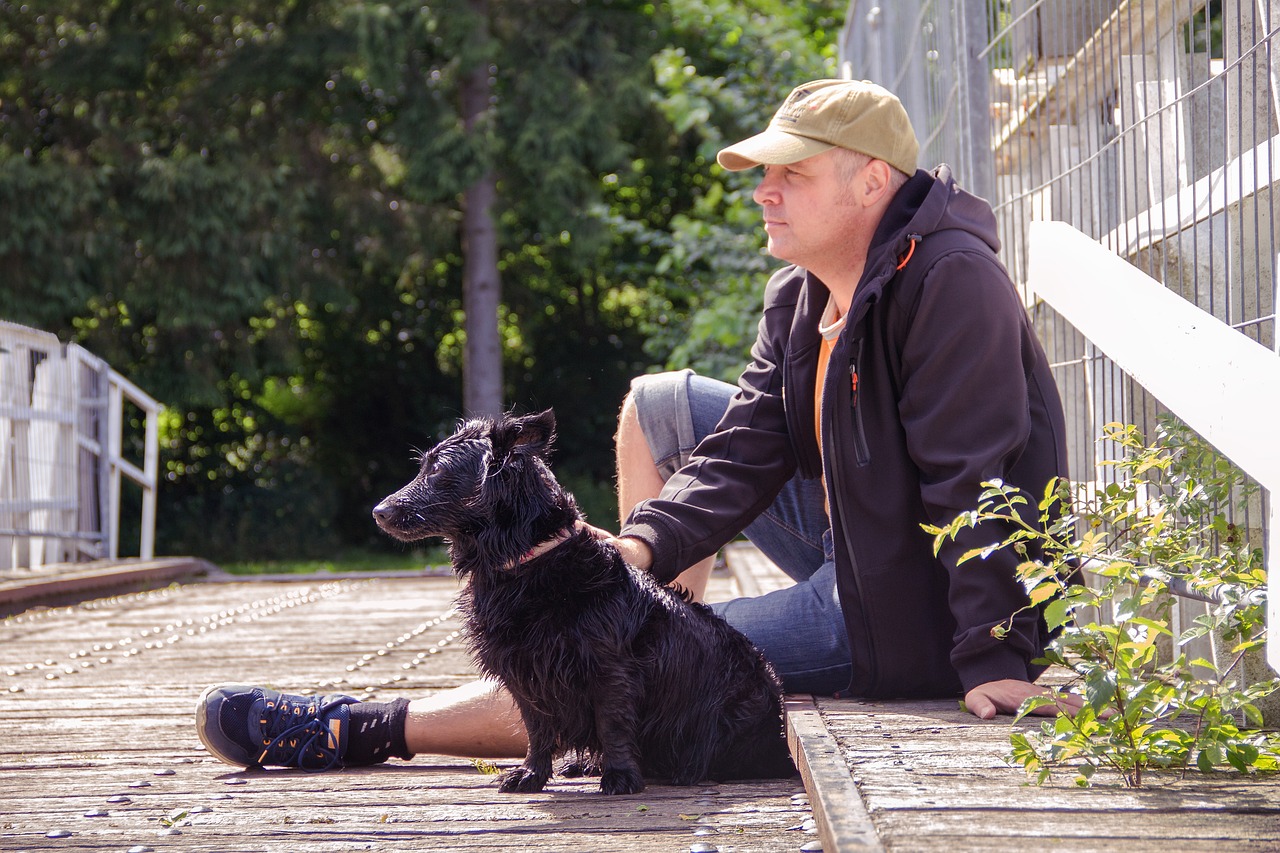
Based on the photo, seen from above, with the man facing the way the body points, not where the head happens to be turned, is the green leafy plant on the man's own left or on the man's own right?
on the man's own left

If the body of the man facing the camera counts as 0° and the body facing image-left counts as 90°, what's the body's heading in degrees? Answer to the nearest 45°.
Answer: approximately 45°

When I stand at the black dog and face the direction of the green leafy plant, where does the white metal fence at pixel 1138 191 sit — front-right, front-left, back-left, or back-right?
front-left

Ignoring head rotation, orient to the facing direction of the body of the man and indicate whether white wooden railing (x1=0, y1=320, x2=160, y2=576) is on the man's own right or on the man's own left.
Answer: on the man's own right

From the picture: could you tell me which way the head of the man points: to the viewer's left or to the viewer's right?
to the viewer's left
